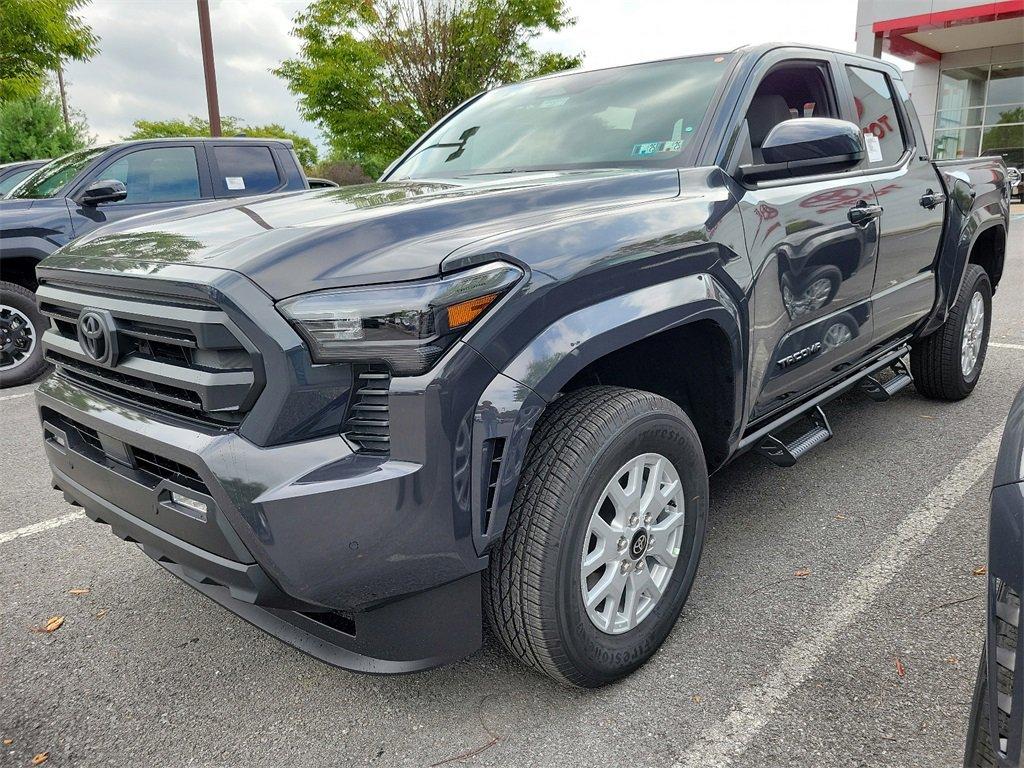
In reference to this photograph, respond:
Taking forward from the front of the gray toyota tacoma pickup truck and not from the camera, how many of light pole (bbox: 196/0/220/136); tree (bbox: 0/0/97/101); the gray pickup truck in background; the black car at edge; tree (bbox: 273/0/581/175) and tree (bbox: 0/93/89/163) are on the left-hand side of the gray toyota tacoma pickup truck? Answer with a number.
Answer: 1

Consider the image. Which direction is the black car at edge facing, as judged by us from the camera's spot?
facing the viewer and to the left of the viewer

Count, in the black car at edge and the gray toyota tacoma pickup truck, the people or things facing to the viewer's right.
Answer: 0

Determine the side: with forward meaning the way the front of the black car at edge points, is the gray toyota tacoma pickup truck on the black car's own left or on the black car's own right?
on the black car's own right

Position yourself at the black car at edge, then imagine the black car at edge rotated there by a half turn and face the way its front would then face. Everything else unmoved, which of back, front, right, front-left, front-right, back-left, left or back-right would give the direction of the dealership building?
front-left

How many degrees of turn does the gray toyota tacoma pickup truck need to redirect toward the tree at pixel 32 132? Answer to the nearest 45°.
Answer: approximately 90° to its right

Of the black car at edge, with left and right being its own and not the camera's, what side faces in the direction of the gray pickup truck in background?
right

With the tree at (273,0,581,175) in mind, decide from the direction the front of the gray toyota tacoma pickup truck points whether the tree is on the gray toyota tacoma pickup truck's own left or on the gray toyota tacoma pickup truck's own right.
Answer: on the gray toyota tacoma pickup truck's own right

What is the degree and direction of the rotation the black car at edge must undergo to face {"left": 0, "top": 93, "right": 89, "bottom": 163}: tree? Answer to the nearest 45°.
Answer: approximately 90° to its right

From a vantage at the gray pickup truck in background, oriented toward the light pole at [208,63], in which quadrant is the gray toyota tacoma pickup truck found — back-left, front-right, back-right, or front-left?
back-right

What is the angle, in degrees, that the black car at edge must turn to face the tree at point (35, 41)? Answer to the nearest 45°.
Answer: approximately 90° to its right

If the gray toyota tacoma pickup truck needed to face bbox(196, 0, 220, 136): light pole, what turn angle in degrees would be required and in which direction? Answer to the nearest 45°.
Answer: approximately 135° to its right
